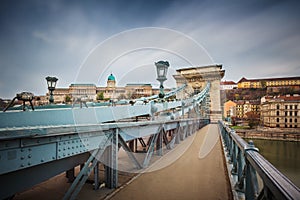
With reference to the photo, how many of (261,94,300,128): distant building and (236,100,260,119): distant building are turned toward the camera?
2

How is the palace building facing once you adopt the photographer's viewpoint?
facing the viewer

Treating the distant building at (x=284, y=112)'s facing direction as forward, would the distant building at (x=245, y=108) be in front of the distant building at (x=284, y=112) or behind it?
behind

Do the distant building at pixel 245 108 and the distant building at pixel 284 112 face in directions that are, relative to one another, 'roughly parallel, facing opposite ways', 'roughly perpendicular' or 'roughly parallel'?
roughly parallel

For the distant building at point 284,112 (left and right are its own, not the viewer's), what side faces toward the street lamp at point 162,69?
front

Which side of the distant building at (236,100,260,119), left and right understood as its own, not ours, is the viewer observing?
front

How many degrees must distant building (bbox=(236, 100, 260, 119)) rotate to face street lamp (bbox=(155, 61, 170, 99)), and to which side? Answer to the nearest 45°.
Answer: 0° — it already faces it

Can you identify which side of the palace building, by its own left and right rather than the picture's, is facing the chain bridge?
front

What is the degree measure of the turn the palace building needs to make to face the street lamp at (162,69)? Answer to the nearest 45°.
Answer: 0° — it already faces it

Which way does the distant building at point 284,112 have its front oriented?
toward the camera
